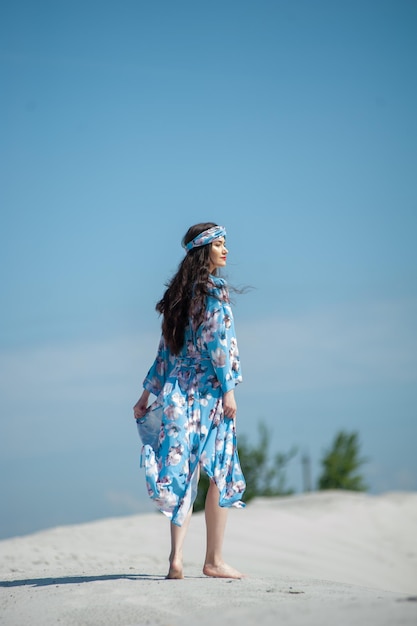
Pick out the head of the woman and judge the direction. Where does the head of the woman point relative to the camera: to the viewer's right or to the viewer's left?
to the viewer's right

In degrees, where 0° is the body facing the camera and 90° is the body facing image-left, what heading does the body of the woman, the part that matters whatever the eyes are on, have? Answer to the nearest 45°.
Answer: approximately 225°

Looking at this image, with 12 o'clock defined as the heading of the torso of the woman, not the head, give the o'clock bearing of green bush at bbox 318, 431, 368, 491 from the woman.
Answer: The green bush is roughly at 11 o'clock from the woman.
